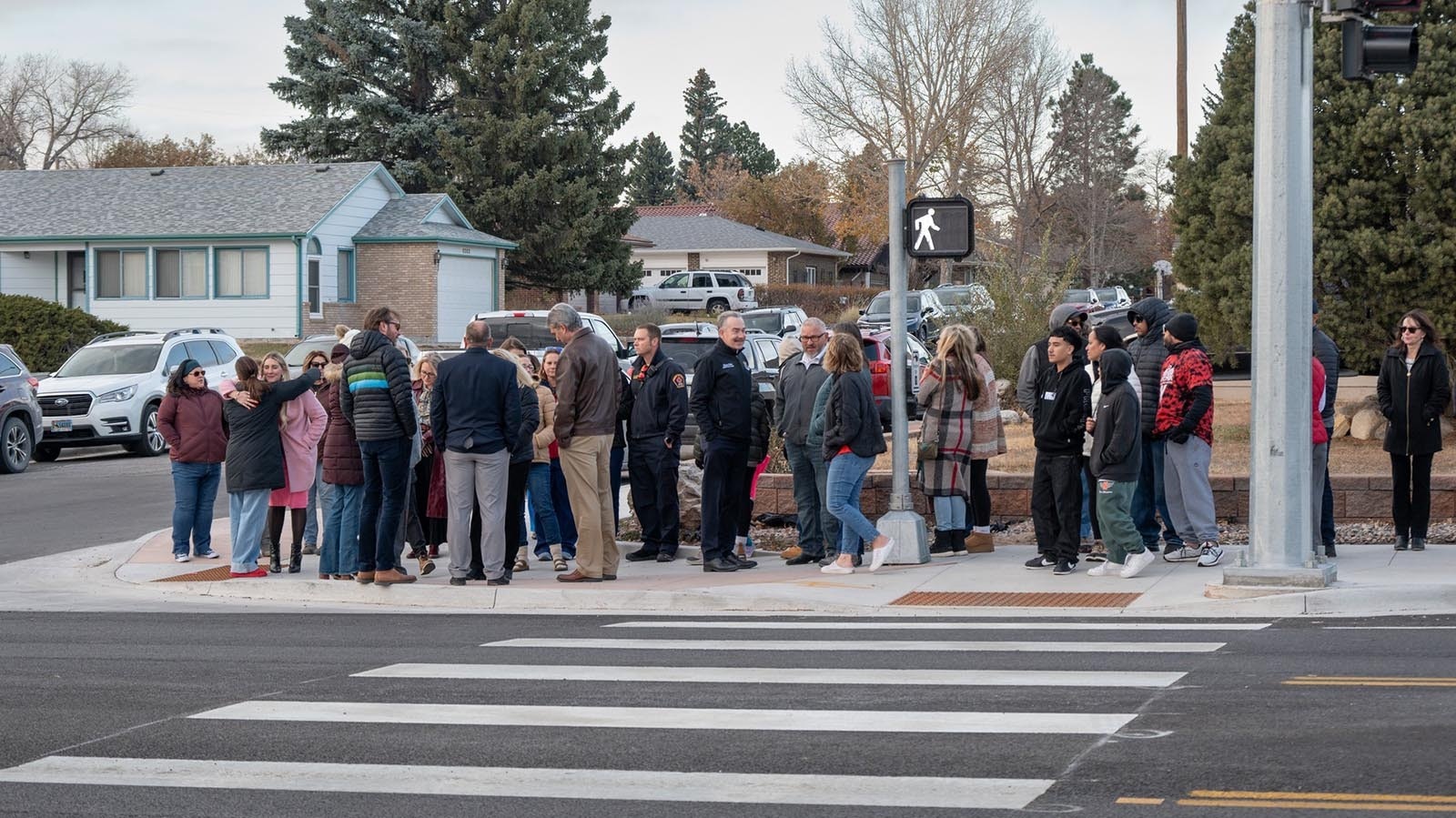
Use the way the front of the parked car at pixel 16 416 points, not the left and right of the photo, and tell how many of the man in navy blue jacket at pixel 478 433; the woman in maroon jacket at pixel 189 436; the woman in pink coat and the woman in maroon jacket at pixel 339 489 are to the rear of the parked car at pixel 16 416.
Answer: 0

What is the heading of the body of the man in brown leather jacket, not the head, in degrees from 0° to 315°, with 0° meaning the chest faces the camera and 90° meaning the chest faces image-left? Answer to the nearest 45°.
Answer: approximately 135°

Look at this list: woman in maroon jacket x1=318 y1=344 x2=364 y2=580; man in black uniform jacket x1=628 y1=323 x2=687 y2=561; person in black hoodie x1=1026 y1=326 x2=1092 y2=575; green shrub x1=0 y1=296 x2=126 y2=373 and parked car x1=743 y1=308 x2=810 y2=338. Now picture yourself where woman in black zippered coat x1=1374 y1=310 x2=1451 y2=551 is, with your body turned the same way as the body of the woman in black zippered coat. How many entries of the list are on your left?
0

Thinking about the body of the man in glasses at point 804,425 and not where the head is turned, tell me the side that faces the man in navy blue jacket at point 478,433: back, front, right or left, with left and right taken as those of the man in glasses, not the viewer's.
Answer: right

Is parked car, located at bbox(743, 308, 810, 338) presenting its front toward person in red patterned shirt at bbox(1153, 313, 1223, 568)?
no

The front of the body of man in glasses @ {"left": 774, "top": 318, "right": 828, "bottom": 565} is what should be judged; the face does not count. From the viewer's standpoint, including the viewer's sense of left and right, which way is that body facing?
facing the viewer and to the right of the viewer

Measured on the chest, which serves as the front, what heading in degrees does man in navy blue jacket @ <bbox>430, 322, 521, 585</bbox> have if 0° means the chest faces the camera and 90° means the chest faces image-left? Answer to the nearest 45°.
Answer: approximately 180°

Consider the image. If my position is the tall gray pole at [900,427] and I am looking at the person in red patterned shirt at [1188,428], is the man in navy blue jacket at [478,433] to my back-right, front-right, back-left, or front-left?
back-right

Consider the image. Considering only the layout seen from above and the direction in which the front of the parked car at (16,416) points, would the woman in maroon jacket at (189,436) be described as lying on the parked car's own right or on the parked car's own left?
on the parked car's own left

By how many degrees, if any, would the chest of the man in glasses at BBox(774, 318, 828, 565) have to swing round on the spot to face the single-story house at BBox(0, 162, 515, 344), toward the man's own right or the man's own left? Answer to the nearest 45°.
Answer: approximately 180°

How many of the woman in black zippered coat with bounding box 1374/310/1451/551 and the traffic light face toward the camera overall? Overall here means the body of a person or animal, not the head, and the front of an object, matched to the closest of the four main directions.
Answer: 1

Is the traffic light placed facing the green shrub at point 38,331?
no

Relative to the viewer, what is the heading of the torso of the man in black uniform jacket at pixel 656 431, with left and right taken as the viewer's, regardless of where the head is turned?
facing the viewer and to the left of the viewer

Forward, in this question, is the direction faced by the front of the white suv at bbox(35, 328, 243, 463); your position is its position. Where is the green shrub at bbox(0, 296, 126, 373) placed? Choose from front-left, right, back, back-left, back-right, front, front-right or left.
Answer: back-right

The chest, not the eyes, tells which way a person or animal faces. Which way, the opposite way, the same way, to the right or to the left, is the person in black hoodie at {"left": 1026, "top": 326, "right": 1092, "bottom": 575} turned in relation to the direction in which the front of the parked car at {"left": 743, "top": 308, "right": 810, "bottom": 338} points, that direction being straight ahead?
the same way

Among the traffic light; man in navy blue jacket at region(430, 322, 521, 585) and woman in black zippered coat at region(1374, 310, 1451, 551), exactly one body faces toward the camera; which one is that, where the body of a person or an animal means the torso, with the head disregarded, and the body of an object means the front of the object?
the woman in black zippered coat

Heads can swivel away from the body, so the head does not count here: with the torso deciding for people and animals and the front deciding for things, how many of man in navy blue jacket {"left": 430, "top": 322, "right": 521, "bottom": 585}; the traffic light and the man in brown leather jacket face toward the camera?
0
